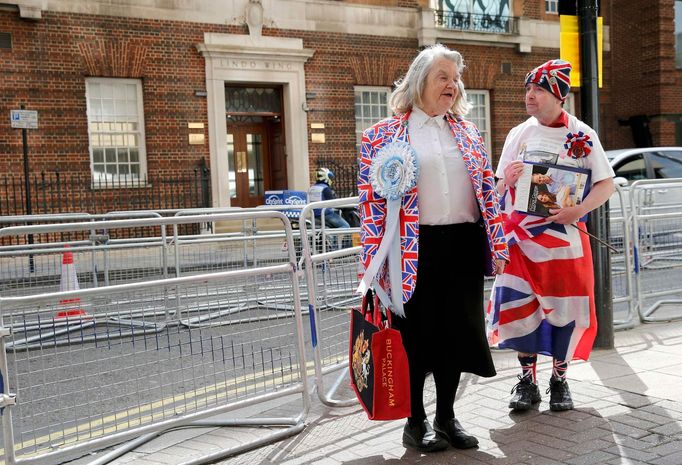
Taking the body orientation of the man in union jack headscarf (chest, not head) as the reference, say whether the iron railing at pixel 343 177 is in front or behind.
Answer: behind

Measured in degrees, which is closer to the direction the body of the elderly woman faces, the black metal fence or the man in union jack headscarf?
the man in union jack headscarf

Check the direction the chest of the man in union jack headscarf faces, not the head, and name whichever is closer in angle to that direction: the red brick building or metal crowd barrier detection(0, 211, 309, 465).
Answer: the metal crowd barrier

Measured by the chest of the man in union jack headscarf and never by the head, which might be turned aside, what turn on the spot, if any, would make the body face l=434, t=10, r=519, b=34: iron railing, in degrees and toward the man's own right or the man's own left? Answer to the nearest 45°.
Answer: approximately 180°

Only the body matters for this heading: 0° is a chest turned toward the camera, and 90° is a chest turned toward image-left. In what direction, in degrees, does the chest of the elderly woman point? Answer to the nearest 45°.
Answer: approximately 315°

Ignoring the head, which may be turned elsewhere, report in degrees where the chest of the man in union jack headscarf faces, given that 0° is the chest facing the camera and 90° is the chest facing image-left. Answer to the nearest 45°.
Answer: approximately 0°

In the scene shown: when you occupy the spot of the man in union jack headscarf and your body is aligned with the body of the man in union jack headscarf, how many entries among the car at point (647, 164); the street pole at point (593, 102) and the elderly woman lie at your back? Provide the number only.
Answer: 2

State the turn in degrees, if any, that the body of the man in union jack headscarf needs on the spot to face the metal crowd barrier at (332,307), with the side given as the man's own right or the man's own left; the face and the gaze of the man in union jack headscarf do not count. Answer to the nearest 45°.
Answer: approximately 90° to the man's own right

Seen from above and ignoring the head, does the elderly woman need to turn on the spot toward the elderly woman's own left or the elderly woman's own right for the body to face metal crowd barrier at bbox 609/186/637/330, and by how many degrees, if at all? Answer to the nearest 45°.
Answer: approximately 90° to the elderly woman's own left
